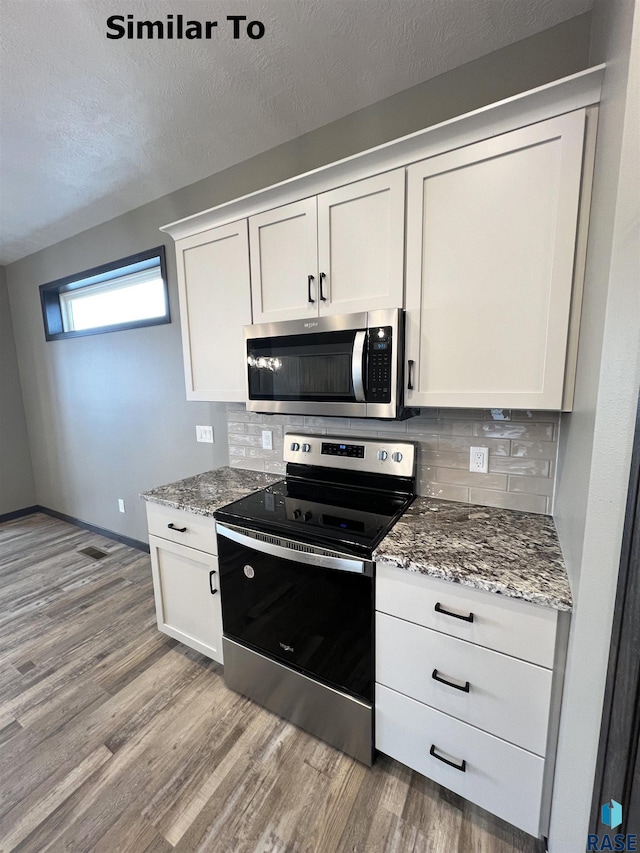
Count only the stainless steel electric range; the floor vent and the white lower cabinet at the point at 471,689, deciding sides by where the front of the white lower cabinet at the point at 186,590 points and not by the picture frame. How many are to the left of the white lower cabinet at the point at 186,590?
2

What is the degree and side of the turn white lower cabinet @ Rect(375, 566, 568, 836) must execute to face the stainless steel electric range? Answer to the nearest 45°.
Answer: approximately 45° to its right

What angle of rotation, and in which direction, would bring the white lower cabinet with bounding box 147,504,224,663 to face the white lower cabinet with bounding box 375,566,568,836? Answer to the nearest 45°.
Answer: approximately 90° to its left

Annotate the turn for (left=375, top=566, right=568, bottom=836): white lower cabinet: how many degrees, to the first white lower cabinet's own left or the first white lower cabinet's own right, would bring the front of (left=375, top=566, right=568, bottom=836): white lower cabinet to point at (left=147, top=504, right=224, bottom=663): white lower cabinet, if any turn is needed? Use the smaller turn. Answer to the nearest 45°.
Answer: approximately 45° to the first white lower cabinet's own right

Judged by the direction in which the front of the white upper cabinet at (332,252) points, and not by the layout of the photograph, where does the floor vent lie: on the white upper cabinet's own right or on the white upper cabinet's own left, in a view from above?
on the white upper cabinet's own right

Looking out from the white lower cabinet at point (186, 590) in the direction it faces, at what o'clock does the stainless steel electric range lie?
The stainless steel electric range is roughly at 9 o'clock from the white lower cabinet.

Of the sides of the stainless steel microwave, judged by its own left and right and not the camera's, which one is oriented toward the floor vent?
right

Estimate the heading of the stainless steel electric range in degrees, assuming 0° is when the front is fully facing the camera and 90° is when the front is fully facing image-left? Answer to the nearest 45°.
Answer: approximately 45°

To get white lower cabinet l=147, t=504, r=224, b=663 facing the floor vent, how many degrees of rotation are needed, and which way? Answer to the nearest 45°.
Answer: approximately 90° to its right

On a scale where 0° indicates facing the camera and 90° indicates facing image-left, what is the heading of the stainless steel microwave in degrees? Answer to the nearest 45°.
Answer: approximately 45°

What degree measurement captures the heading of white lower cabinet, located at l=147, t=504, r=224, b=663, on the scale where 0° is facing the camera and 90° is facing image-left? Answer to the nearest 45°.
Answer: approximately 45°

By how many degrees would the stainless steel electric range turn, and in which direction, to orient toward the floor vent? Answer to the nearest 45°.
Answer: approximately 90° to its right
